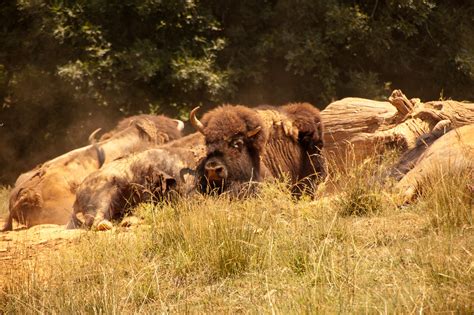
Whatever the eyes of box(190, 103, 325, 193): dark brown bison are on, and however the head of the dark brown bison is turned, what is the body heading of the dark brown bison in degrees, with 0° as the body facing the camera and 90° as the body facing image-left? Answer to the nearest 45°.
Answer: approximately 45°

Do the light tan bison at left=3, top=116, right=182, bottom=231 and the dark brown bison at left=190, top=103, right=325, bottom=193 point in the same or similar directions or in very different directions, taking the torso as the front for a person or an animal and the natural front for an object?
very different directions

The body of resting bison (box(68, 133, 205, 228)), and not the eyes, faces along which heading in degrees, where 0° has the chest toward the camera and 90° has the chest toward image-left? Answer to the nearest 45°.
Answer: approximately 270°

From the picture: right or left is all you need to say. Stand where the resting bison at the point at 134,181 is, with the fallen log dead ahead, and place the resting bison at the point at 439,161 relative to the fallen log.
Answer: right

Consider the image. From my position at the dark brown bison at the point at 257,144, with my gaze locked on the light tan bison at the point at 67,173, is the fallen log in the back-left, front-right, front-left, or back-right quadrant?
back-right

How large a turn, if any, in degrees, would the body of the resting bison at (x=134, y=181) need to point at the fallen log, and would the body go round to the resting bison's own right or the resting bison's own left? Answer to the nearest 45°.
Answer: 0° — it already faces it

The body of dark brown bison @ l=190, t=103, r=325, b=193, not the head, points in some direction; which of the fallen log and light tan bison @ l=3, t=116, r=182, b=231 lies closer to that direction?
the light tan bison

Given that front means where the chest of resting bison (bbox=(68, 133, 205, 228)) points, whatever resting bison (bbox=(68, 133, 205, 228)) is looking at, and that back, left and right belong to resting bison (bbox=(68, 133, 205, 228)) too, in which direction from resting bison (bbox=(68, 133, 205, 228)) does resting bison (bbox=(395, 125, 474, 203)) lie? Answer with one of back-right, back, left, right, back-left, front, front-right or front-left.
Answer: front-right

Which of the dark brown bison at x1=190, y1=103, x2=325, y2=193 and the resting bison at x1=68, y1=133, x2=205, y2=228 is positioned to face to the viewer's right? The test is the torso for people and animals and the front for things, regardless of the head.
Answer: the resting bison

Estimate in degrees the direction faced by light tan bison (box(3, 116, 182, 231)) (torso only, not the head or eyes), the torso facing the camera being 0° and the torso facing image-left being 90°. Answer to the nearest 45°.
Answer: approximately 225°
